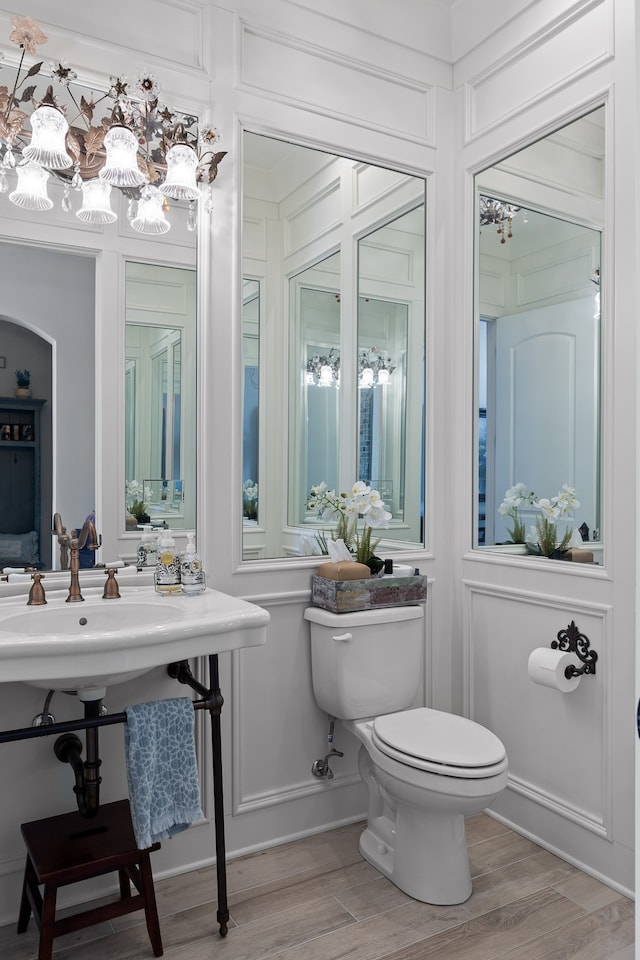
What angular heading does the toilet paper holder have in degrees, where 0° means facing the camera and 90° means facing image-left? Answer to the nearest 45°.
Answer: approximately 45°

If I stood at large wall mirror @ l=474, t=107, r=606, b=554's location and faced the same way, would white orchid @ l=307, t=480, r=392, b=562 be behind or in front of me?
in front

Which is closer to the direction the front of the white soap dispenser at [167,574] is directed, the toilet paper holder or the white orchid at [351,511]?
the toilet paper holder

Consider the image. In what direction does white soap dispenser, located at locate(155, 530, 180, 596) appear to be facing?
toward the camera

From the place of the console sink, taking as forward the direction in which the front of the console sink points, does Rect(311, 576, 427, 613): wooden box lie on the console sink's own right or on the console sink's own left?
on the console sink's own left

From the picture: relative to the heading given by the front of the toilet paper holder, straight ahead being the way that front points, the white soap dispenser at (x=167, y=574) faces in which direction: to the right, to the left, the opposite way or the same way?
to the left

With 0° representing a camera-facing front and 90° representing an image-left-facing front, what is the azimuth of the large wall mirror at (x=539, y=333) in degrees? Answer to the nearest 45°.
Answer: approximately 45°

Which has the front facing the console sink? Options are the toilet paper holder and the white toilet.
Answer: the toilet paper holder

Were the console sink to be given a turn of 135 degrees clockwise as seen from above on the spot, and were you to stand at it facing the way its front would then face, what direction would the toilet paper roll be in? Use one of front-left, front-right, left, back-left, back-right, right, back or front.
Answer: back-right

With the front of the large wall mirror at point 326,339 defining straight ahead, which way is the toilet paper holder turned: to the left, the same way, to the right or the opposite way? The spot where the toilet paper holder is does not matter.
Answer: to the right

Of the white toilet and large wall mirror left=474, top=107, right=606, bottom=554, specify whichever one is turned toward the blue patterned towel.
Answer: the large wall mirror
